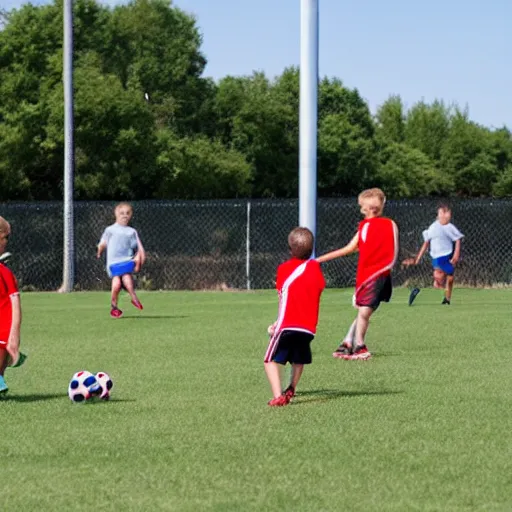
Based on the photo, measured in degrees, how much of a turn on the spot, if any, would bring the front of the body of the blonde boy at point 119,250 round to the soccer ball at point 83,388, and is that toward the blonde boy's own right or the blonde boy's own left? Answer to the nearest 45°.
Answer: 0° — they already face it

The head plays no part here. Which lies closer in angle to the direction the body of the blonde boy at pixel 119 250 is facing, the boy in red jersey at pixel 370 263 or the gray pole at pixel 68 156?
the boy in red jersey

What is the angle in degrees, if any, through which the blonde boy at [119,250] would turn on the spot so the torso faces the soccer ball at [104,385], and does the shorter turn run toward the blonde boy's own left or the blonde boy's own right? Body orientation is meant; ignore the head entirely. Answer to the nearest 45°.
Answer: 0° — they already face it

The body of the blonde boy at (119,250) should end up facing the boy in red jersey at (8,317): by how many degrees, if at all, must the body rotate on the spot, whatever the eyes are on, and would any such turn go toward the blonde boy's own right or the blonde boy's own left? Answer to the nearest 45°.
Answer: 0° — they already face them

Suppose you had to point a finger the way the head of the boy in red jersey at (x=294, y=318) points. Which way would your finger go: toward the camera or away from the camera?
away from the camera

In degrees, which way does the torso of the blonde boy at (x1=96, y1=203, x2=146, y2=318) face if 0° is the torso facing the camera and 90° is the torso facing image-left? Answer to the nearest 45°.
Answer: approximately 0°

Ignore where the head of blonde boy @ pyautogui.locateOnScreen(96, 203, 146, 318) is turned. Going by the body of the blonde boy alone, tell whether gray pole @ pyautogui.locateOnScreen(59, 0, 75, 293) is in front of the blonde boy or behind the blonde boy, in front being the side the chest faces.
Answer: behind

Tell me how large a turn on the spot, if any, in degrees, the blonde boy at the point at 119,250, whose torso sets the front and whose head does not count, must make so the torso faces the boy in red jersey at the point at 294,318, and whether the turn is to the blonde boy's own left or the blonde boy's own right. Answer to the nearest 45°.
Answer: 0° — they already face them

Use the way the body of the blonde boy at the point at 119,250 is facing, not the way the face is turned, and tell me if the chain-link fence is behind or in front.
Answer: behind
